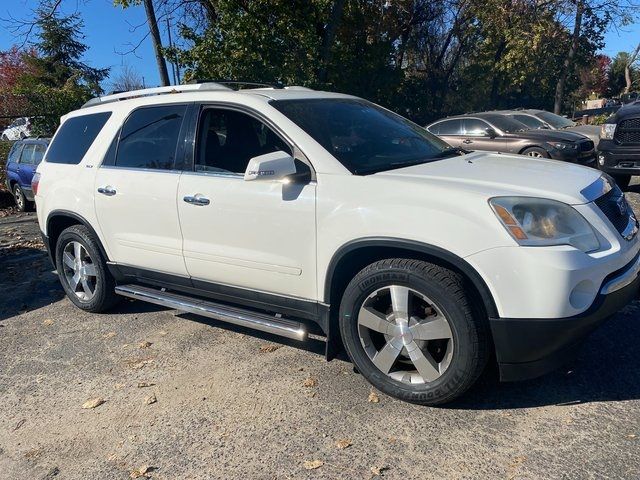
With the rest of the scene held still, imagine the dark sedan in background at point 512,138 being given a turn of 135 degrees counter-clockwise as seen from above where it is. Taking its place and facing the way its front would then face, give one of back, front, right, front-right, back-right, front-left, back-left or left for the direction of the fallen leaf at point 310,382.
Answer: back

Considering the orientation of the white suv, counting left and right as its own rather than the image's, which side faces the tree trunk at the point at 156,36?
back

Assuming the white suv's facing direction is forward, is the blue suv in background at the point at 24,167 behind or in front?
behind

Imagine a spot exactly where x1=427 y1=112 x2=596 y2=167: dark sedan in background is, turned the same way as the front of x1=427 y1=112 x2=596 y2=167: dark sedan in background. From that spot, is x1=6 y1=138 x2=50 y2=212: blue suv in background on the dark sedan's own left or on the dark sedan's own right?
on the dark sedan's own right

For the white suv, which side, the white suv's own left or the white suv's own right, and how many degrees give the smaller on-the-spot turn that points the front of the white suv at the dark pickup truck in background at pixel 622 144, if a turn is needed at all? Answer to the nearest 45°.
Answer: approximately 90° to the white suv's own left

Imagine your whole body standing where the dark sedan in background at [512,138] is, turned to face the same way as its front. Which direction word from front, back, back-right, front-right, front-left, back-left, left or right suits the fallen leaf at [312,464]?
front-right

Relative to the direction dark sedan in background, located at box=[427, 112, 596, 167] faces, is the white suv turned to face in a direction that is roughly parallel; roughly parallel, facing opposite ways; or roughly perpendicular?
roughly parallel

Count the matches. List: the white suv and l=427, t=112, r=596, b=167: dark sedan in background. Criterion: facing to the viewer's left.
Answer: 0

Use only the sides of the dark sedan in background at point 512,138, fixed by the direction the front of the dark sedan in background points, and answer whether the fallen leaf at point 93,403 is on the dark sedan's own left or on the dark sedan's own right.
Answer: on the dark sedan's own right

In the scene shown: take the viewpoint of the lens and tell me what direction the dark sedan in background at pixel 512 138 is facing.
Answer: facing the viewer and to the right of the viewer
